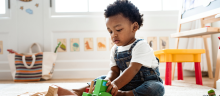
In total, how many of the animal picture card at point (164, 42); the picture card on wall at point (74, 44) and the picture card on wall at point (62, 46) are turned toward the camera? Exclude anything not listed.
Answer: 3

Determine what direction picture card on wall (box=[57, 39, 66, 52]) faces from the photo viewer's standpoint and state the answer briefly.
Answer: facing the viewer

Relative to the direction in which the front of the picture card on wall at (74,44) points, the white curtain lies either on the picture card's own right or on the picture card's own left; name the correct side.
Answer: on the picture card's own left

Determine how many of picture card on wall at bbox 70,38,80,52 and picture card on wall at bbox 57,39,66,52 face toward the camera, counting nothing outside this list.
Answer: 2

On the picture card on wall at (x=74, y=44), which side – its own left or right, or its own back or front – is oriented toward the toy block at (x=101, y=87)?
front

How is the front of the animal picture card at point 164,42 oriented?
toward the camera

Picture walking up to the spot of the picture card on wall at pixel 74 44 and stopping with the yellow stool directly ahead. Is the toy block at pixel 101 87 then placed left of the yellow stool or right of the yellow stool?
right

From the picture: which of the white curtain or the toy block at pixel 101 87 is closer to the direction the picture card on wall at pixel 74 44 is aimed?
the toy block

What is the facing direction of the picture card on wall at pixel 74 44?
toward the camera

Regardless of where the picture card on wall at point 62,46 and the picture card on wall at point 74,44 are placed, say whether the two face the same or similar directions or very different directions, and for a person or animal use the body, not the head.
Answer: same or similar directions

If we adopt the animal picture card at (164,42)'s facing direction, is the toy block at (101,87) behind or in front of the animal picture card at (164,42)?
in front
